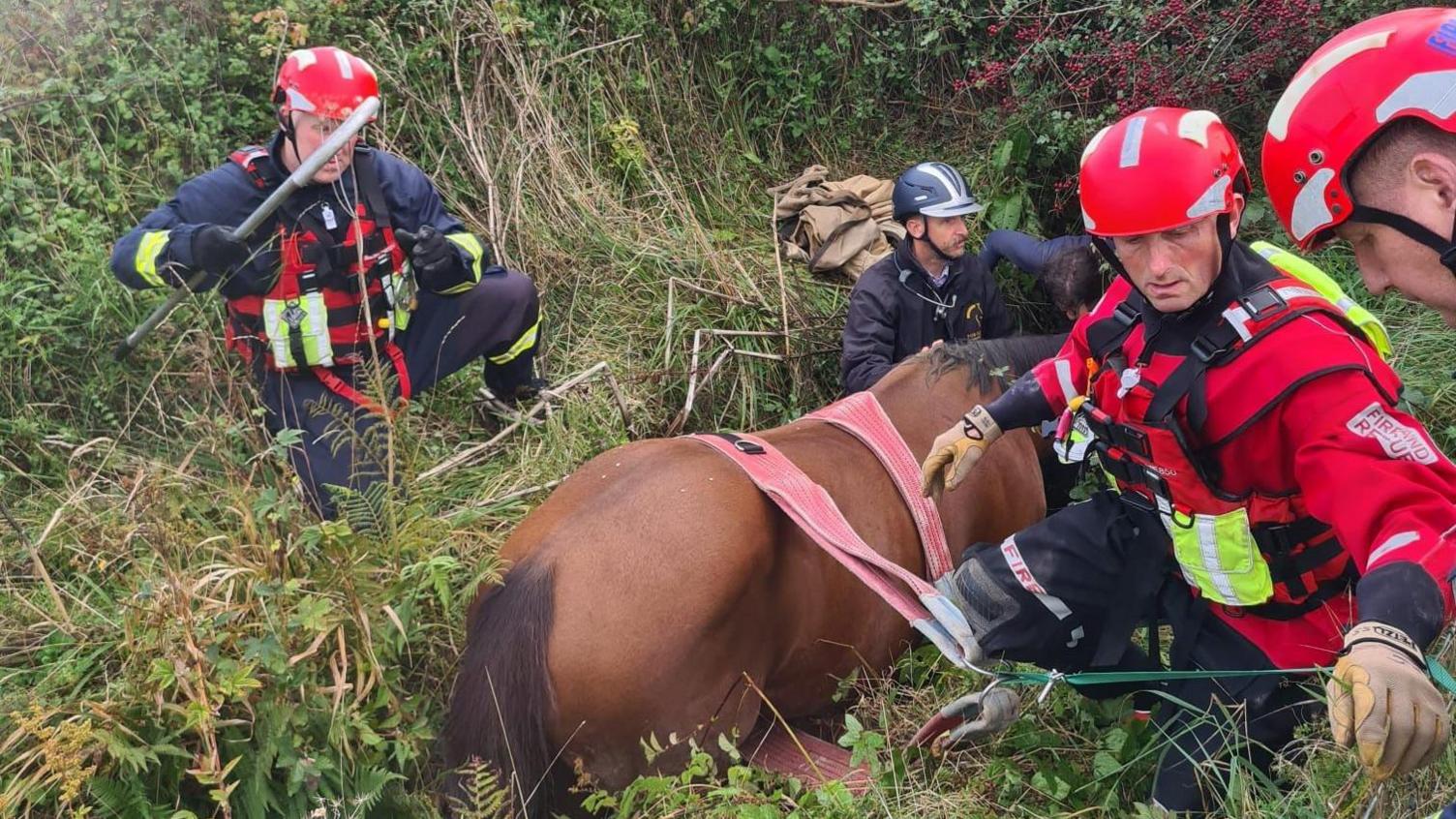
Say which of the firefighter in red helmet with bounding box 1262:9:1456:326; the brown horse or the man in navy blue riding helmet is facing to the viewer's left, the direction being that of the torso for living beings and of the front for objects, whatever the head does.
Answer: the firefighter in red helmet

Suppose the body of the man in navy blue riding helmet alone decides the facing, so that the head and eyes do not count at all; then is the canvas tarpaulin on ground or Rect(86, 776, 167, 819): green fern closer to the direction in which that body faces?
the green fern

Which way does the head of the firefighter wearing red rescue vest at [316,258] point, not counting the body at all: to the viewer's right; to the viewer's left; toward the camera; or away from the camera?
toward the camera

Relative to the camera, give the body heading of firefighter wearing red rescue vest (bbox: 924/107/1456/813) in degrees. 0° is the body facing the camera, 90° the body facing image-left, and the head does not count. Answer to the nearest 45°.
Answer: approximately 45°

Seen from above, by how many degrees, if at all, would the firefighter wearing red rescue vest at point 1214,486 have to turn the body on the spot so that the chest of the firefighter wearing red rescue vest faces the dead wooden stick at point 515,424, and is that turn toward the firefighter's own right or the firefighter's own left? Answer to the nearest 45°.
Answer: approximately 90° to the firefighter's own right

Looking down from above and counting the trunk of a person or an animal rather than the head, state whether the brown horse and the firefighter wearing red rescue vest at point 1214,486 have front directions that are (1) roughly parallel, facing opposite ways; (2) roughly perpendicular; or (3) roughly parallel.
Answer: roughly parallel, facing opposite ways

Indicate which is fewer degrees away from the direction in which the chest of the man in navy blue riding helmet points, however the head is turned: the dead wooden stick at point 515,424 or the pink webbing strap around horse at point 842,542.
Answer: the pink webbing strap around horse

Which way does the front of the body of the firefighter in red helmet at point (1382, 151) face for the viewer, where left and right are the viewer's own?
facing to the left of the viewer

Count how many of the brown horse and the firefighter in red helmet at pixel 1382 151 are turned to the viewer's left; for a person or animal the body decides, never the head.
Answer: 1

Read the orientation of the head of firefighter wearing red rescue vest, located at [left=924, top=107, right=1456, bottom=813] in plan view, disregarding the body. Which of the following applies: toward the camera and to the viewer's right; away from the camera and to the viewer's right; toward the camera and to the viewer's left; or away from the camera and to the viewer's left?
toward the camera and to the viewer's left

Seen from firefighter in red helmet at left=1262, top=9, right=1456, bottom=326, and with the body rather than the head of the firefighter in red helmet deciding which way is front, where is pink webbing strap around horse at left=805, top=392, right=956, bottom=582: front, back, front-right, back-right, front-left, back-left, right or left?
front-right

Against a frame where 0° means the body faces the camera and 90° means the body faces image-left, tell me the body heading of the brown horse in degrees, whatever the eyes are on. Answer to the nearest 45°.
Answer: approximately 225°

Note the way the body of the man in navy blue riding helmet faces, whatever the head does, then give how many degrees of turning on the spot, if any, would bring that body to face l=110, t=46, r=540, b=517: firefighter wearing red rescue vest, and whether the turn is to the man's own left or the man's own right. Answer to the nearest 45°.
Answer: approximately 90° to the man's own right

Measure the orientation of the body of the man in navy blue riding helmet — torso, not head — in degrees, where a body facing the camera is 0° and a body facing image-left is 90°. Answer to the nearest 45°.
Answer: approximately 315°
